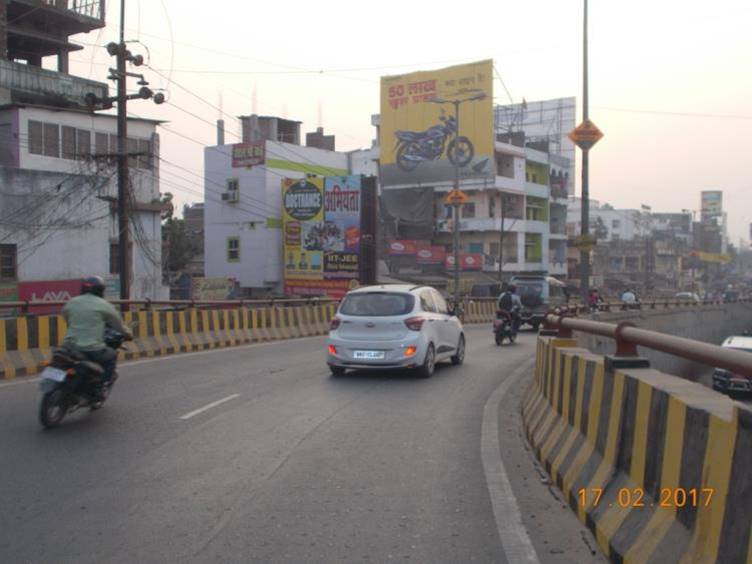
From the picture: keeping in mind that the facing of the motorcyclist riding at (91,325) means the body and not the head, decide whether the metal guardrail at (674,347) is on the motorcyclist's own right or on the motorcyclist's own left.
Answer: on the motorcyclist's own right

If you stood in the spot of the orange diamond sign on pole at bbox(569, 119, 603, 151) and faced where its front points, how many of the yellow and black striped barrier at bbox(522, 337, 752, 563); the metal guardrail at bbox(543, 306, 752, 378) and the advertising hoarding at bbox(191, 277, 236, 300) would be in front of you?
2

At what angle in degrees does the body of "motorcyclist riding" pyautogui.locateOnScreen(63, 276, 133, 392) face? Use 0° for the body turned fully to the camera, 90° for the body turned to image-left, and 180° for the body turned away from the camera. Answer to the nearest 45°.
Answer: approximately 225°

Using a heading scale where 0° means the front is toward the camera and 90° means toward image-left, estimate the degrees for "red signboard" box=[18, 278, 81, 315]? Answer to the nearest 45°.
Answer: approximately 0°

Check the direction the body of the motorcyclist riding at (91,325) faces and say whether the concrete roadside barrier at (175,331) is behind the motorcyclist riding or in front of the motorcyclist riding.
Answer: in front

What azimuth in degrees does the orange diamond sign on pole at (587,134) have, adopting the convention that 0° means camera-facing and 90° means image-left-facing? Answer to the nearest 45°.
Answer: approximately 0°
